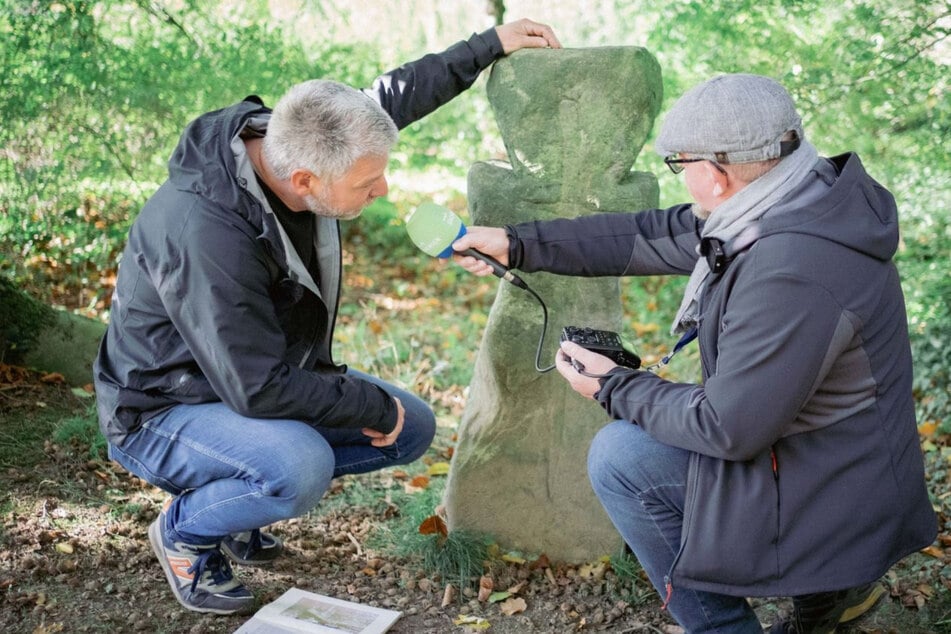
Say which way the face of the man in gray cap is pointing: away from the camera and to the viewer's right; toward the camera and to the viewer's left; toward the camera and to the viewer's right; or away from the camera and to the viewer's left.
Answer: away from the camera and to the viewer's left

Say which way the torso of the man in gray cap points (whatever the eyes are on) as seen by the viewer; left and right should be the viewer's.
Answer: facing to the left of the viewer

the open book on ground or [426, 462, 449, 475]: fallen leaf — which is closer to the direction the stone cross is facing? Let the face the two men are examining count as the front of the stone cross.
the open book on ground

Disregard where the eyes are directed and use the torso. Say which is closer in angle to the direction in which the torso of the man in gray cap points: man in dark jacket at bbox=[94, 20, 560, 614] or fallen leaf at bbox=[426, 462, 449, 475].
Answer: the man in dark jacket

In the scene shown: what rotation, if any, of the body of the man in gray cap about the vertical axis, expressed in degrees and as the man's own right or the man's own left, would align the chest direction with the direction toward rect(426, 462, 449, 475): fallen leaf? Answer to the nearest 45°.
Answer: approximately 45° to the man's own right

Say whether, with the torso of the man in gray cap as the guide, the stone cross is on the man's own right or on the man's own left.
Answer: on the man's own right

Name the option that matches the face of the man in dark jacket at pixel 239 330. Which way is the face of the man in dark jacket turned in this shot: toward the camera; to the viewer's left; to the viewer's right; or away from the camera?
to the viewer's right

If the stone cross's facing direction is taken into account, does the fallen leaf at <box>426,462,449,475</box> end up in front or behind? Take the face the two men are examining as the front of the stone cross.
behind

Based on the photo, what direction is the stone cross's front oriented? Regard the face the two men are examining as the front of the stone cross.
toward the camera

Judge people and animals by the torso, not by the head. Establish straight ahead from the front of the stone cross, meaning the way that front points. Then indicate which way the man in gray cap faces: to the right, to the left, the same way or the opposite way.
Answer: to the right

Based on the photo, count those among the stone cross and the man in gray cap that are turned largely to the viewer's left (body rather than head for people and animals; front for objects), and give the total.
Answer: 1
